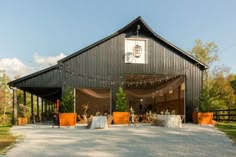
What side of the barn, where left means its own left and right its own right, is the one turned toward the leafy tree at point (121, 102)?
front

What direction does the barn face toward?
toward the camera

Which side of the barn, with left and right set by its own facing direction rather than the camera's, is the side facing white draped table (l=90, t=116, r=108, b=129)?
front
